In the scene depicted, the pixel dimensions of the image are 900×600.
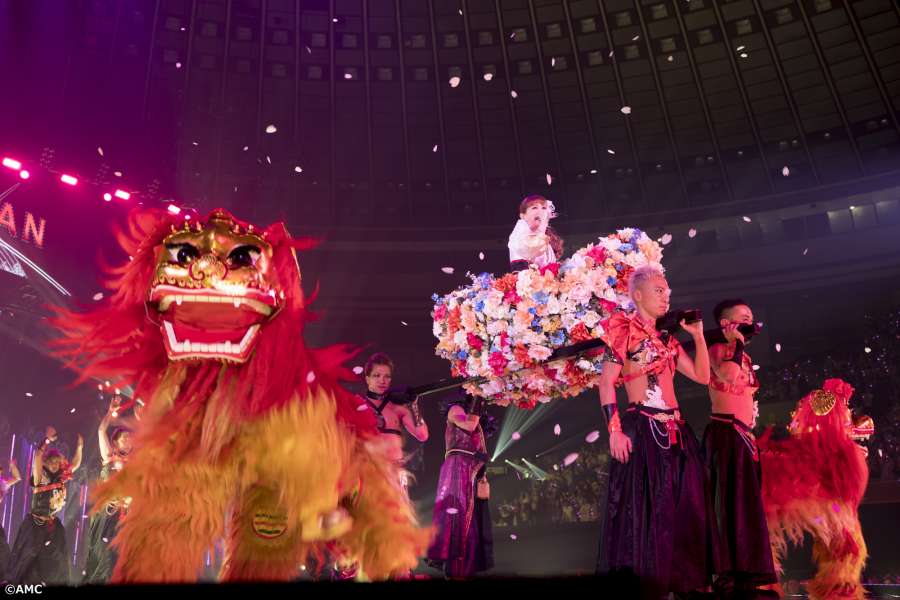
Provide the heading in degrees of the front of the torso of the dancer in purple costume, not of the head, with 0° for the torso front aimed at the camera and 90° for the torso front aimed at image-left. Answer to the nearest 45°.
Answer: approximately 315°

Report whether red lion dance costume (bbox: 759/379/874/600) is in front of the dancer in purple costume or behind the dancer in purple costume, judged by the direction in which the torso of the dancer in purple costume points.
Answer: in front

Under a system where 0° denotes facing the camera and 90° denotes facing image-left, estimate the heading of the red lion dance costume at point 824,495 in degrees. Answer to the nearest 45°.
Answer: approximately 270°

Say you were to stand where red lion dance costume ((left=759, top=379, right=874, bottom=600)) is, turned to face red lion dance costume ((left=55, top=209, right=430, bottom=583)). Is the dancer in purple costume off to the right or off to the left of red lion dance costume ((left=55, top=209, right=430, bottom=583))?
right

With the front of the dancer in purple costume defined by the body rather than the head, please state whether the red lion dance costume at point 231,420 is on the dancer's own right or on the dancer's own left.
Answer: on the dancer's own right

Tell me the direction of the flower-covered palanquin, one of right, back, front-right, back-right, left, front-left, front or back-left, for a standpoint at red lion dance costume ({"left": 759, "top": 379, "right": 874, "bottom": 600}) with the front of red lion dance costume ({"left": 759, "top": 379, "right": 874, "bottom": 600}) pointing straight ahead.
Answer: back-right

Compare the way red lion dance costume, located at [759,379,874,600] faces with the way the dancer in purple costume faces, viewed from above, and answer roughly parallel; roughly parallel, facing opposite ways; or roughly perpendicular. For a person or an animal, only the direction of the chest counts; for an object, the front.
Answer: roughly parallel

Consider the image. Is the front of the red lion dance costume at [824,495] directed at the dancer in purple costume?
no
